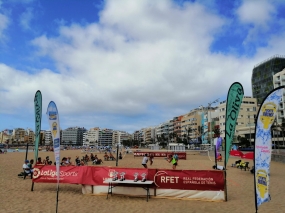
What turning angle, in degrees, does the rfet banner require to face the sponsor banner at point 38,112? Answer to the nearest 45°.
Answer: approximately 90° to its right

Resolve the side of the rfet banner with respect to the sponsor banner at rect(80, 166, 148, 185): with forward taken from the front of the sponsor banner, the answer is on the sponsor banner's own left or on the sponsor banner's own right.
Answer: on the sponsor banner's own left

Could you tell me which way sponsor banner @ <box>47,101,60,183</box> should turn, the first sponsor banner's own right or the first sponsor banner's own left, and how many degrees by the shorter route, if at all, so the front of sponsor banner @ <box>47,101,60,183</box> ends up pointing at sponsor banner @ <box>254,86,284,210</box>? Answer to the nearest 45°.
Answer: approximately 45° to the first sponsor banner's own left

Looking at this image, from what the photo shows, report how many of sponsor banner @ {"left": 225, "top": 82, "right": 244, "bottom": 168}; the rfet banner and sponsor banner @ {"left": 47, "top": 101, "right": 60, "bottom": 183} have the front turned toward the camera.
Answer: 3

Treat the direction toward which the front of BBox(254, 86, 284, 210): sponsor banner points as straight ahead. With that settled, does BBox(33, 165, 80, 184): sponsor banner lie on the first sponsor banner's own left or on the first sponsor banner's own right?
on the first sponsor banner's own right

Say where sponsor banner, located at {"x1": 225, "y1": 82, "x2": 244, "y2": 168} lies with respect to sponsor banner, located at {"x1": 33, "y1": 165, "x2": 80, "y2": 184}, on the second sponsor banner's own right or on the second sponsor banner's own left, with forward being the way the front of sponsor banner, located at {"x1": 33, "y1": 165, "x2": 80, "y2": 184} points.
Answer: on the second sponsor banner's own left
